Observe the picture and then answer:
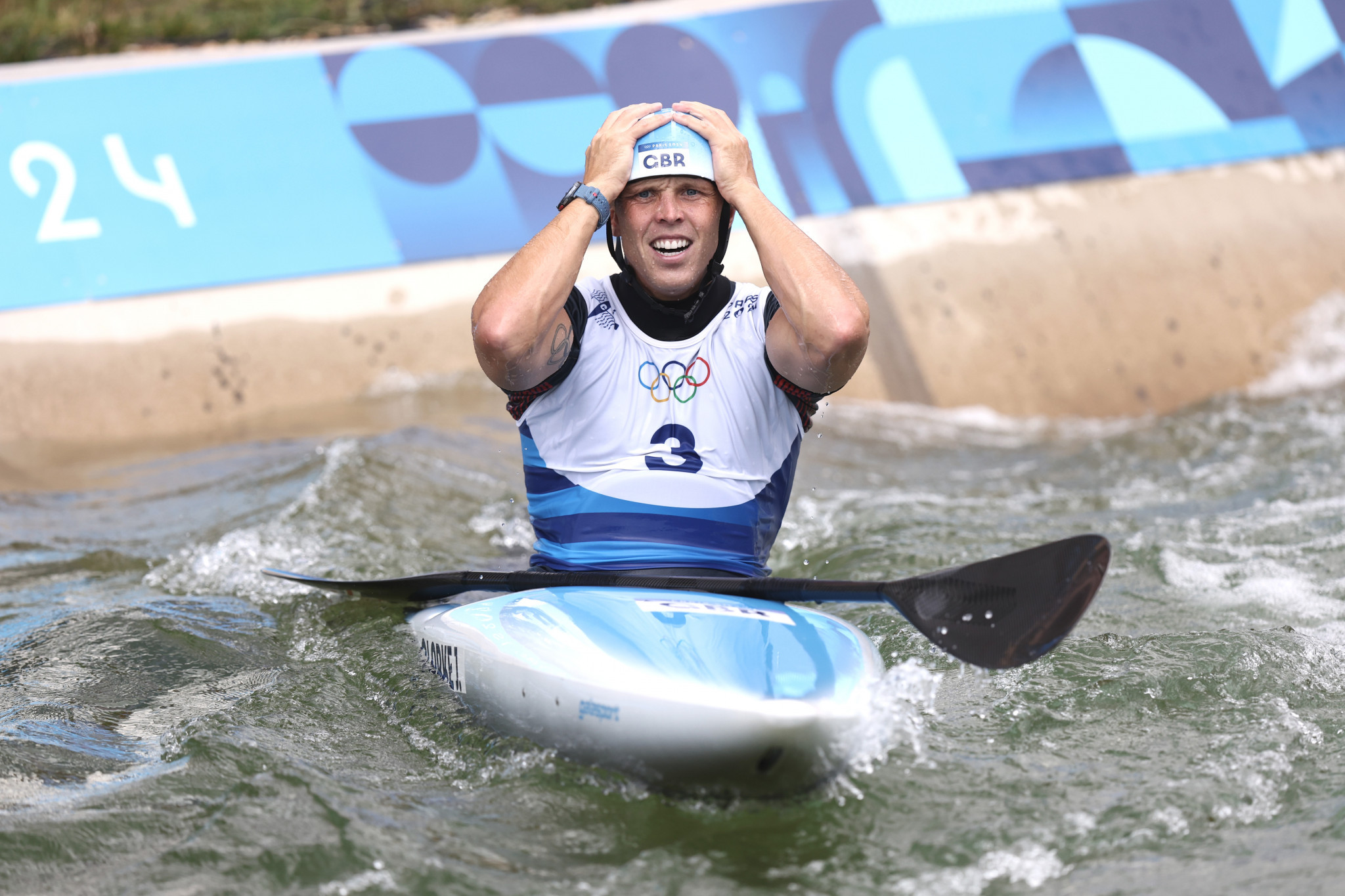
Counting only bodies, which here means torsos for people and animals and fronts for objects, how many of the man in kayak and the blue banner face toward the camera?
2

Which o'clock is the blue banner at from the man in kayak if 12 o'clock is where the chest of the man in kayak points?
The blue banner is roughly at 6 o'clock from the man in kayak.

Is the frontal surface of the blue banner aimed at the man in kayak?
yes

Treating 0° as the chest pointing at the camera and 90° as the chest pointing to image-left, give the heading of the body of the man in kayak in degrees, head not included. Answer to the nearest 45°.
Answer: approximately 0°
